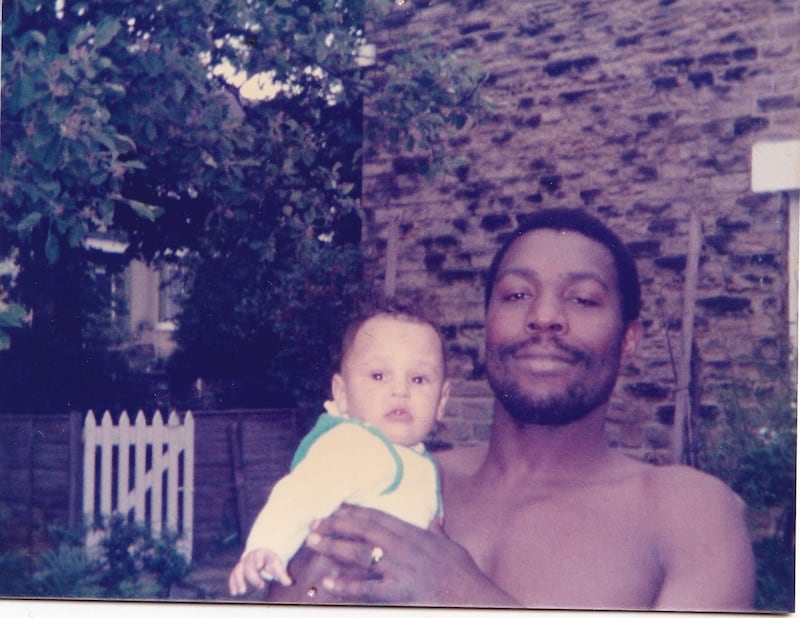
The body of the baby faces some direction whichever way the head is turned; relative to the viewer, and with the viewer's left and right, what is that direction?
facing the viewer and to the right of the viewer

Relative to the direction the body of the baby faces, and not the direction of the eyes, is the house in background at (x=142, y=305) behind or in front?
behind

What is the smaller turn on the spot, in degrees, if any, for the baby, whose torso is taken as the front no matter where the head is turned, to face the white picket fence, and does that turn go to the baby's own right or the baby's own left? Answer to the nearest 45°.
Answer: approximately 135° to the baby's own right

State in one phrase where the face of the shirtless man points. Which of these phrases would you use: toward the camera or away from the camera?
toward the camera

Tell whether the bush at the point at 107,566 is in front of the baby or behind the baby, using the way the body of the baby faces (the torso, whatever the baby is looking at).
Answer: behind
